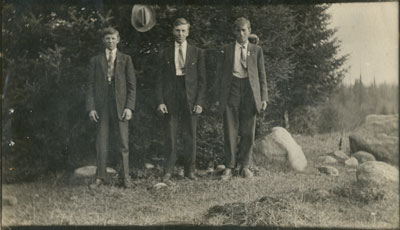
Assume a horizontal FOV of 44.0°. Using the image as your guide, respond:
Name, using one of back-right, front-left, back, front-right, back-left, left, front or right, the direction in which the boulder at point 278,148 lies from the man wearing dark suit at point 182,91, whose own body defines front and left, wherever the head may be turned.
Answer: left

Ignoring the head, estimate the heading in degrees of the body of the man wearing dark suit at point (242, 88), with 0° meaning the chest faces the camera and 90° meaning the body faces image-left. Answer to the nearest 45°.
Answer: approximately 0°

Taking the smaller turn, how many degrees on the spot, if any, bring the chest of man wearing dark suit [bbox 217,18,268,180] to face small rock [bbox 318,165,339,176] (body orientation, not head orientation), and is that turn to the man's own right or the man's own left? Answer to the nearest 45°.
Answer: approximately 90° to the man's own left

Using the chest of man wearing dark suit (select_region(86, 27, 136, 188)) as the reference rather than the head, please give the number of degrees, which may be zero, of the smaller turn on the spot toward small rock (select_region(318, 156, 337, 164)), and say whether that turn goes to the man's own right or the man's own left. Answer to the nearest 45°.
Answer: approximately 90° to the man's own left

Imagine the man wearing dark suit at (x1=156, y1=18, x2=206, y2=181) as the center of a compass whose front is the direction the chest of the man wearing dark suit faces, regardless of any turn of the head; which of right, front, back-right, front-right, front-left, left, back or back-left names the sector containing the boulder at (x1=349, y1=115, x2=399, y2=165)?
left

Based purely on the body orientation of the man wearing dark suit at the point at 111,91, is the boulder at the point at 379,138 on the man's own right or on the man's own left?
on the man's own left

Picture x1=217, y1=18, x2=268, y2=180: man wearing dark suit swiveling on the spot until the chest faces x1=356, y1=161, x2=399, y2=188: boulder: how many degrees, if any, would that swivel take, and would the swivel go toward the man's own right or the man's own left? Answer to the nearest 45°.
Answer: approximately 90° to the man's own left

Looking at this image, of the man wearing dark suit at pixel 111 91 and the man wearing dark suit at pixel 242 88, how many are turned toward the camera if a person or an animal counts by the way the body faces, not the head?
2
